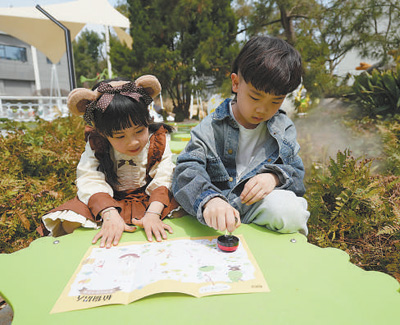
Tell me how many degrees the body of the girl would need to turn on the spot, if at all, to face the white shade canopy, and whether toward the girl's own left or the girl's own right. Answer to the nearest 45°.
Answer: approximately 180°

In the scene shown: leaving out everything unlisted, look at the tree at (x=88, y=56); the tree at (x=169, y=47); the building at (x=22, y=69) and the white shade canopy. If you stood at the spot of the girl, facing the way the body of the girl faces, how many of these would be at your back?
4

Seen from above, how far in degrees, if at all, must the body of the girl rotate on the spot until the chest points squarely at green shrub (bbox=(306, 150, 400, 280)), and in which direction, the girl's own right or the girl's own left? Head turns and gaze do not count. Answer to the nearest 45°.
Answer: approximately 90° to the girl's own left

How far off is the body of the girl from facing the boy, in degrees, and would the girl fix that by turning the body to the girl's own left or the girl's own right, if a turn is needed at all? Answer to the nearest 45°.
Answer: approximately 90° to the girl's own left

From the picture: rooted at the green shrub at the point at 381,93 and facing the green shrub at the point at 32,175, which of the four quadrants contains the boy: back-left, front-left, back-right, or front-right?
front-left

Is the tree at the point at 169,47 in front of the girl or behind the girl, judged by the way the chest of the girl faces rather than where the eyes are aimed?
behind

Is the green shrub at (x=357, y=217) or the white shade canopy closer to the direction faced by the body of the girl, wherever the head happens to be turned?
the green shrub

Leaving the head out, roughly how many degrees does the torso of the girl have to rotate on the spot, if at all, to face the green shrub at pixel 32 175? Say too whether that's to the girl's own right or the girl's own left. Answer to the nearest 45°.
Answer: approximately 135° to the girl's own right

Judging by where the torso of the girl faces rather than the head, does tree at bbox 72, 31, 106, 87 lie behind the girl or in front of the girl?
behind

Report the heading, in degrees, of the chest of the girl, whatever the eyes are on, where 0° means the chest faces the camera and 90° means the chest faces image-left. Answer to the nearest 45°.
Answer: approximately 0°

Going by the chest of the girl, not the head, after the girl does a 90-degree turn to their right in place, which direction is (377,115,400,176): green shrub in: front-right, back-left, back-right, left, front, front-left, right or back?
back

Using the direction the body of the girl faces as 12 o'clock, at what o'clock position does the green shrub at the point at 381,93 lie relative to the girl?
The green shrub is roughly at 8 o'clock from the girl.

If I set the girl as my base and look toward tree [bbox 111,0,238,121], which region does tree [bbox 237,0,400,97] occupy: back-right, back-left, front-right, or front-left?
front-right
